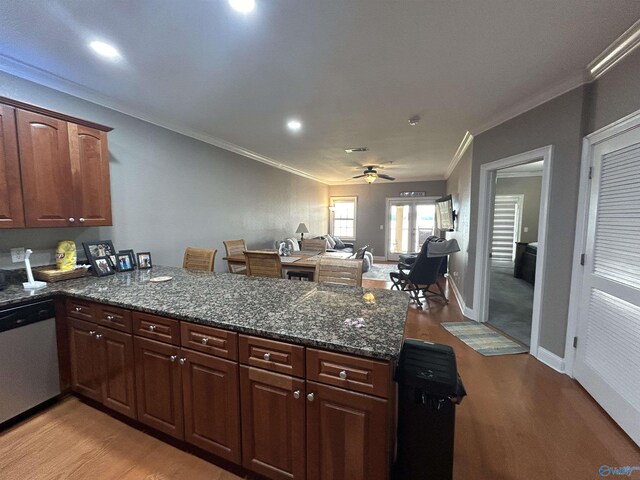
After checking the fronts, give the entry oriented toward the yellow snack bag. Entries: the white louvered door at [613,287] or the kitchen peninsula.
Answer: the white louvered door

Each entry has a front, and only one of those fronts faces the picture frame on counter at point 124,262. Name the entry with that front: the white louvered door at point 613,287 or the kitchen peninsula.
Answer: the white louvered door

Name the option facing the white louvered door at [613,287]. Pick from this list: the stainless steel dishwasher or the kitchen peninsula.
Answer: the stainless steel dishwasher

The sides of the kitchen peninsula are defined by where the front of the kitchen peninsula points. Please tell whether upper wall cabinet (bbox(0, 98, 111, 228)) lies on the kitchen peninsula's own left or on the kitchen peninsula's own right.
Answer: on the kitchen peninsula's own right

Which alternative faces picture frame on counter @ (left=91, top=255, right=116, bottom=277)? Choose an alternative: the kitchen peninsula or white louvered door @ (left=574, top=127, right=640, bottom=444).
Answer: the white louvered door

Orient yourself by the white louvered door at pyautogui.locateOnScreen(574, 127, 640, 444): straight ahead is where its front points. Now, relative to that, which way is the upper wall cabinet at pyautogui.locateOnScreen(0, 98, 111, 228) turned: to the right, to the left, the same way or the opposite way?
the opposite way

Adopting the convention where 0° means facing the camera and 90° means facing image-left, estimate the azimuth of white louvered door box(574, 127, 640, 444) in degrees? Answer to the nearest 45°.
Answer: approximately 45°

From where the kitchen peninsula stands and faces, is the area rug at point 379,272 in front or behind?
behind

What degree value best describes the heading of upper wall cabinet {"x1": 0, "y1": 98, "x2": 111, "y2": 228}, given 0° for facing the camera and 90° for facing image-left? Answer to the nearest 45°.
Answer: approximately 315°

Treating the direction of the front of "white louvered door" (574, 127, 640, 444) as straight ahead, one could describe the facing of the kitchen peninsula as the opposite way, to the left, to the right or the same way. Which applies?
to the left
